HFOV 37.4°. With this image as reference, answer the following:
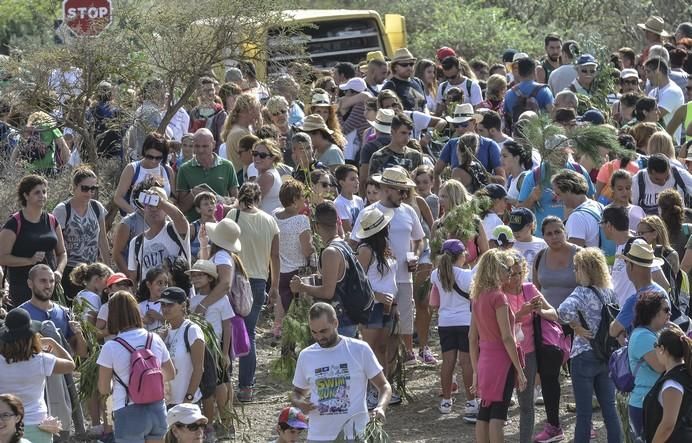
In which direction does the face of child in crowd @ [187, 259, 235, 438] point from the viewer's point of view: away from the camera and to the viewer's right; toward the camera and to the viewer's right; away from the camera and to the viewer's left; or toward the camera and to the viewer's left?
toward the camera and to the viewer's left

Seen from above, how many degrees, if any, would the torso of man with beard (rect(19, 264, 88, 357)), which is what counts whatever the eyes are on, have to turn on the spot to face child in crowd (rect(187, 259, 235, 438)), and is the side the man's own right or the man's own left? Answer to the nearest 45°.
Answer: approximately 45° to the man's own left

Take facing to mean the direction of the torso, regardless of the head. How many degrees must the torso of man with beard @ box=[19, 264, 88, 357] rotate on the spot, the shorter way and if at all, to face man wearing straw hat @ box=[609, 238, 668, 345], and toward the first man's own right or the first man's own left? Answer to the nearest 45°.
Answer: approximately 45° to the first man's own left

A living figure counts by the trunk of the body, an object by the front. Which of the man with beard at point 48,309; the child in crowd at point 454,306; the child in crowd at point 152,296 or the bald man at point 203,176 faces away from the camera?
the child in crowd at point 454,306

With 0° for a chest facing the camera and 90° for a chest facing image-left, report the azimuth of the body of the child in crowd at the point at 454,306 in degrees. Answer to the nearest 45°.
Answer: approximately 180°

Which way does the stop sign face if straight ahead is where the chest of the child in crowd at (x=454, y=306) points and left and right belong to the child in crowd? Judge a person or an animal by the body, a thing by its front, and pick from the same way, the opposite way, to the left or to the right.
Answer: the opposite way

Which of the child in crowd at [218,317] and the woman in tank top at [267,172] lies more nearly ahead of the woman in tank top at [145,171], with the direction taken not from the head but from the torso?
the child in crowd

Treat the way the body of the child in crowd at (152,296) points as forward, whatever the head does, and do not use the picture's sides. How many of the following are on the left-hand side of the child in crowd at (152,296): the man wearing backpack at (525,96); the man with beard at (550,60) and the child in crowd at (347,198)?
3

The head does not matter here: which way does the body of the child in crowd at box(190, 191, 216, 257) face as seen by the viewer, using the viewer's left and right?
facing the viewer and to the right of the viewer
